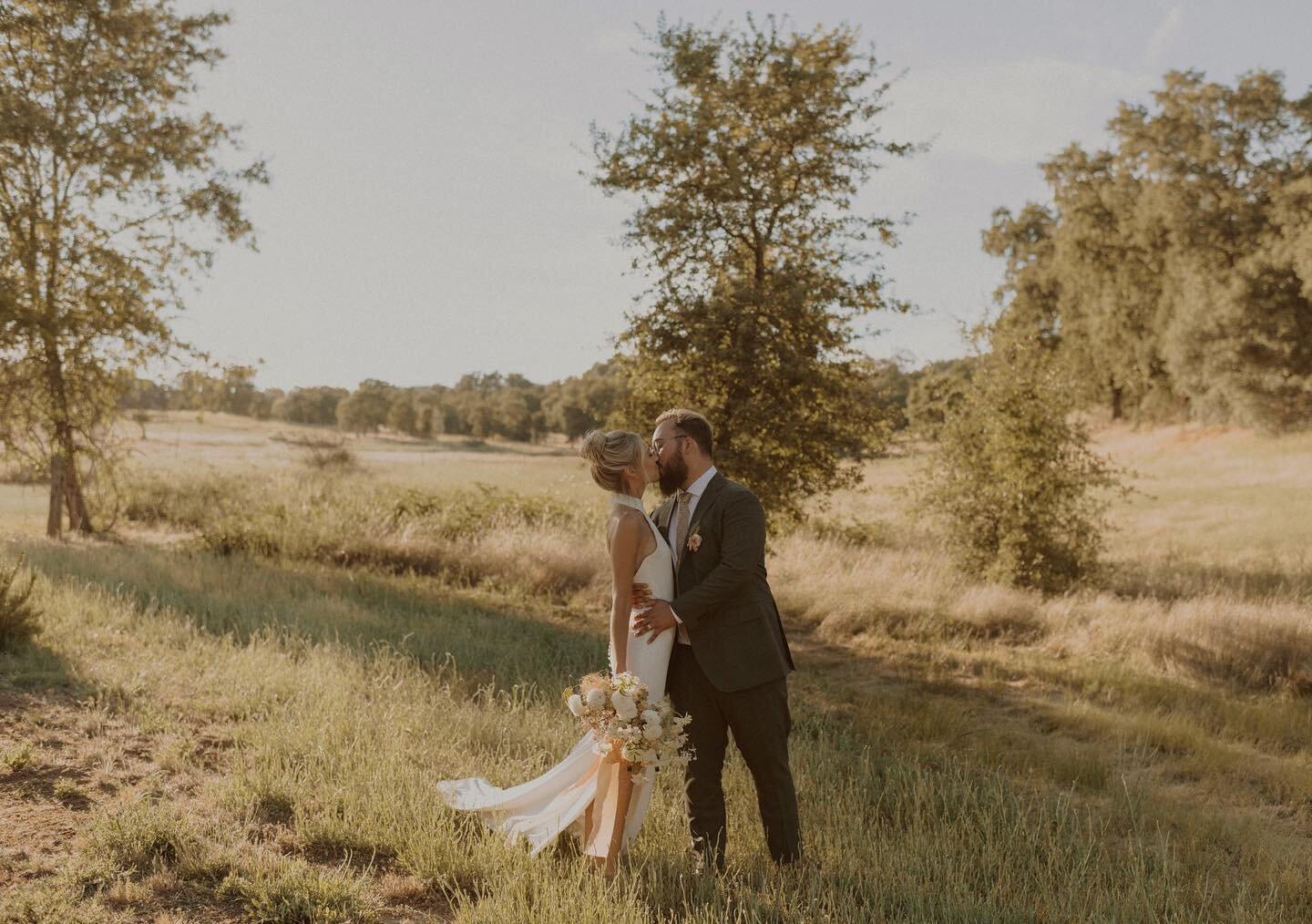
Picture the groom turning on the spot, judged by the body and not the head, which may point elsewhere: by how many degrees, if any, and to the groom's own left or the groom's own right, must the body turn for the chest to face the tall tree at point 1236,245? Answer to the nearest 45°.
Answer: approximately 180°

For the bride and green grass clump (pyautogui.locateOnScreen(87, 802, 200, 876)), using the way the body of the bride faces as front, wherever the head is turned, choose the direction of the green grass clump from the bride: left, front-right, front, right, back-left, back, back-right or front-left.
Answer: back

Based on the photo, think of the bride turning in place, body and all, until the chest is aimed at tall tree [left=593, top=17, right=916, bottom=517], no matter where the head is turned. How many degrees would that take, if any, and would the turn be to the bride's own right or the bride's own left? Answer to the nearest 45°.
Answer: approximately 90° to the bride's own left

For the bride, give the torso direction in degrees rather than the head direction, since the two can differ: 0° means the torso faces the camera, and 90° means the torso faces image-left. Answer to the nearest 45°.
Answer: approximately 270°

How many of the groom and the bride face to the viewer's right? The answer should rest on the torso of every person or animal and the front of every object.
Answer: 1

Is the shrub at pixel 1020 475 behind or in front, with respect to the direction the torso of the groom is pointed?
behind

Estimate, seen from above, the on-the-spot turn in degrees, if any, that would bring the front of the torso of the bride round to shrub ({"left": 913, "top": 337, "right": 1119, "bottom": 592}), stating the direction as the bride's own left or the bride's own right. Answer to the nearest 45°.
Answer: approximately 45° to the bride's own left

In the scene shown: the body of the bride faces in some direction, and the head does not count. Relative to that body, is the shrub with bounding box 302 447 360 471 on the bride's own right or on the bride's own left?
on the bride's own left

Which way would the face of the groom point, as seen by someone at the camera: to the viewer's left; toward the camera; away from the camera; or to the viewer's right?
to the viewer's left
